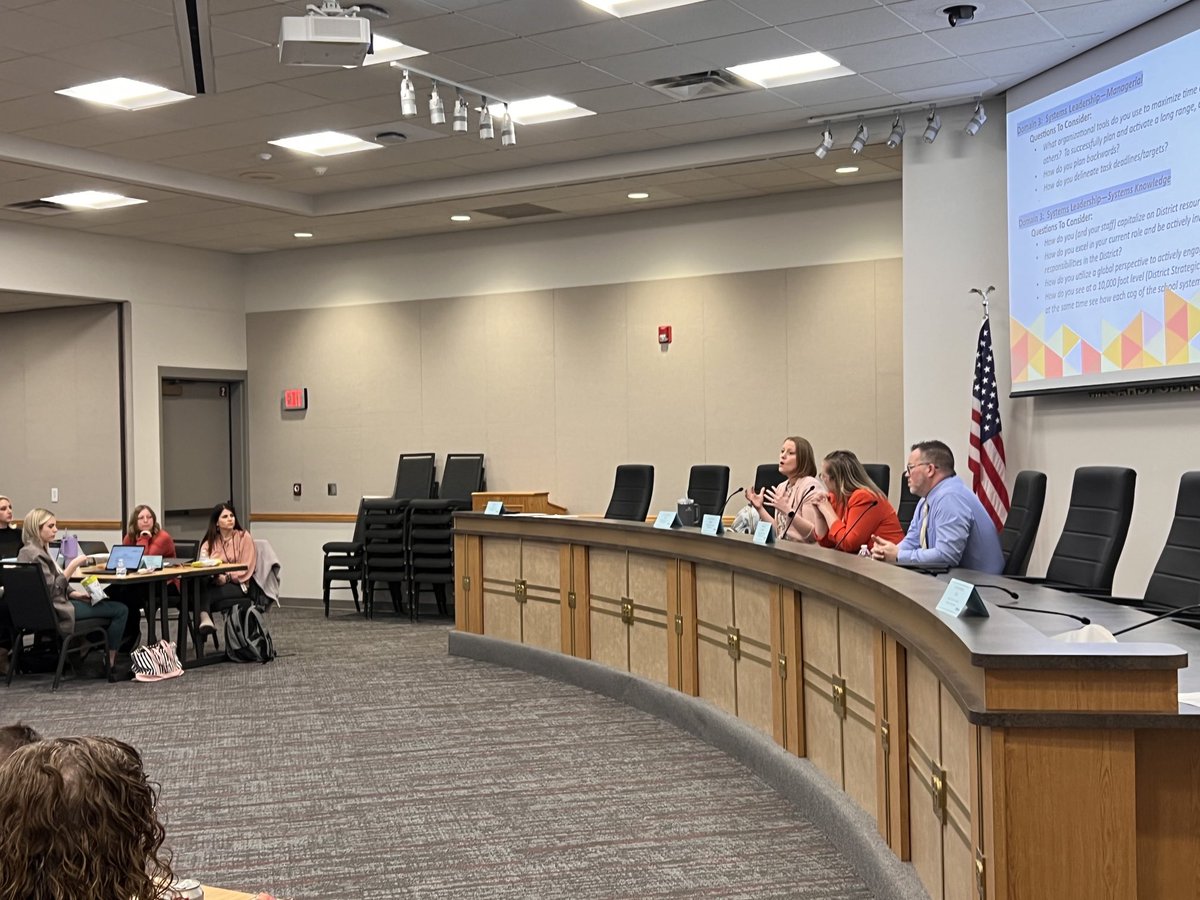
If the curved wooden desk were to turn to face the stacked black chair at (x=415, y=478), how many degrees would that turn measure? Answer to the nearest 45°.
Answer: approximately 90° to its right

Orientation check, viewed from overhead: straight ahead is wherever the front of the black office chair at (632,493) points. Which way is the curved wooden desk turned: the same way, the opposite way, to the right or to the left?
the same way

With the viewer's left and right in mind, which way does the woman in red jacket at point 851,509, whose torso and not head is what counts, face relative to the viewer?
facing to the left of the viewer

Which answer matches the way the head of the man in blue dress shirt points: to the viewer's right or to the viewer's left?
to the viewer's left

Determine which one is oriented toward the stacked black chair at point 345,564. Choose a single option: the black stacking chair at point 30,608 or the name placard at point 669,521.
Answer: the black stacking chair

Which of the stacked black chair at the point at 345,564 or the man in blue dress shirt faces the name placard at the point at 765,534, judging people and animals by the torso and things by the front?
the man in blue dress shirt

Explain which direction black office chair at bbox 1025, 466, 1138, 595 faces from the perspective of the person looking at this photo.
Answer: facing the viewer and to the left of the viewer

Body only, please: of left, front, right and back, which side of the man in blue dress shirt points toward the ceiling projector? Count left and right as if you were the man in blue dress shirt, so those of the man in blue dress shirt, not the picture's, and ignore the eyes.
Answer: front

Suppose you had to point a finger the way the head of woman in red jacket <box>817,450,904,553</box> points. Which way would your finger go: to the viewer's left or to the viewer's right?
to the viewer's left

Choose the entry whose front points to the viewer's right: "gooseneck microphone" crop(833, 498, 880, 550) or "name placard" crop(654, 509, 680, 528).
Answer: the gooseneck microphone

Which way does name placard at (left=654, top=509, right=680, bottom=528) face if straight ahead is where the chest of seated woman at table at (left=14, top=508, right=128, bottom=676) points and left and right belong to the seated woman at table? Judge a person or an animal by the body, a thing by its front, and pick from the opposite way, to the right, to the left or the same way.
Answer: the opposite way

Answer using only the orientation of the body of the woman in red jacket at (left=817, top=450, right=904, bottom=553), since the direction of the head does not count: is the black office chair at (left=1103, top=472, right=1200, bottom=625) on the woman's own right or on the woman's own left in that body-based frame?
on the woman's own left

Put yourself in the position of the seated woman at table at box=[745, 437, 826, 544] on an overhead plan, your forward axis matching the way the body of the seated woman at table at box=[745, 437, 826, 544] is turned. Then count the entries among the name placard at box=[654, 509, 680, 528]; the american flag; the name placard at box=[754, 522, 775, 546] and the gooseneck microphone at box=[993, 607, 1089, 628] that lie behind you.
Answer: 1

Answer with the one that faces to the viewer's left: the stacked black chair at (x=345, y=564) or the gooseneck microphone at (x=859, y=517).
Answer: the stacked black chair

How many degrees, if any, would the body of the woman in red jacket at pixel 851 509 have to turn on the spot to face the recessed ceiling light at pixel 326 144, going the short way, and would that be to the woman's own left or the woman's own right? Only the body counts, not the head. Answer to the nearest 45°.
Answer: approximately 45° to the woman's own right
